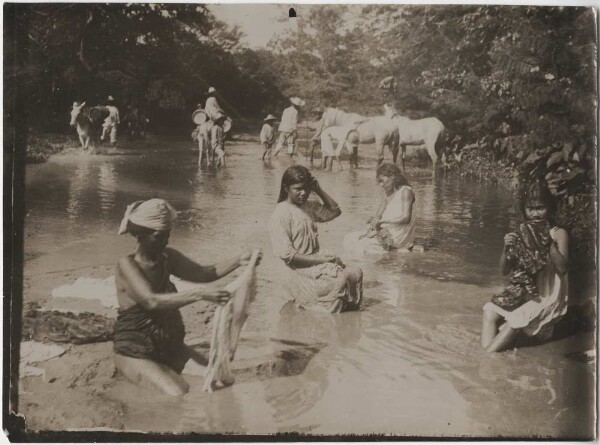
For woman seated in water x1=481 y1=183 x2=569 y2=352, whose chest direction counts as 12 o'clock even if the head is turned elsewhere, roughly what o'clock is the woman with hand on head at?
The woman with hand on head is roughly at 1 o'clock from the woman seated in water.

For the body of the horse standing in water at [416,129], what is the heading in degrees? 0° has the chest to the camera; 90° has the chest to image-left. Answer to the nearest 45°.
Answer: approximately 90°

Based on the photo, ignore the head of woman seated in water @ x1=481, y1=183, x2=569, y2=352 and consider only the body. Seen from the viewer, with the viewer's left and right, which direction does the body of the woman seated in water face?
facing the viewer and to the left of the viewer

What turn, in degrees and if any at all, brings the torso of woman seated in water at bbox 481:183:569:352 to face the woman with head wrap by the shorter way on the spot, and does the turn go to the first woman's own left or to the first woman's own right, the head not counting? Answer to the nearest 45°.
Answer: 0° — they already face them

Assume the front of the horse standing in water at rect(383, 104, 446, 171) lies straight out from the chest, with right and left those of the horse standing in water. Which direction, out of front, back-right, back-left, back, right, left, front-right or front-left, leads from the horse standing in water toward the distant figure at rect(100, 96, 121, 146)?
front

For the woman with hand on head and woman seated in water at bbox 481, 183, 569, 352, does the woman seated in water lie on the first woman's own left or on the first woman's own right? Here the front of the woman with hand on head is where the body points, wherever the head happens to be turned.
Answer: on the first woman's own left

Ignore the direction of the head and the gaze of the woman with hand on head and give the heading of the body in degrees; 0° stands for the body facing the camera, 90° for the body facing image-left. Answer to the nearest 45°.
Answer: approximately 315°
